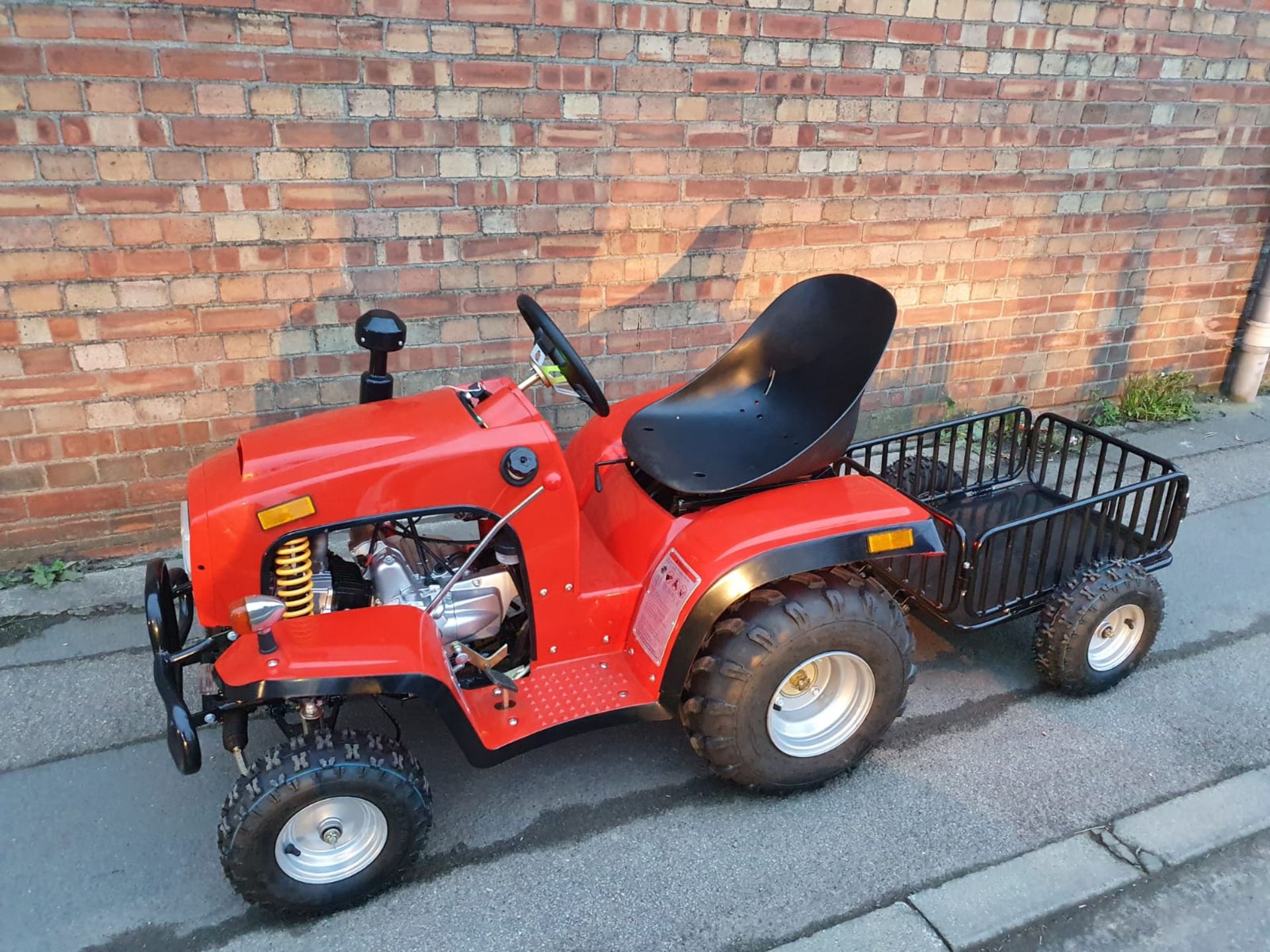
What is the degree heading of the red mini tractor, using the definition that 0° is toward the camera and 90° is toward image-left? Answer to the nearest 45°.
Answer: approximately 45°

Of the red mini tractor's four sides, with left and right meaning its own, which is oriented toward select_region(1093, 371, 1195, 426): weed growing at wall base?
back

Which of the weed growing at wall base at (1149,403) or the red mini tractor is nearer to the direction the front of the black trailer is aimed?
the red mini tractor

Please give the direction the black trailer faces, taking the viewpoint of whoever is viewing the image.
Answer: facing the viewer and to the left of the viewer

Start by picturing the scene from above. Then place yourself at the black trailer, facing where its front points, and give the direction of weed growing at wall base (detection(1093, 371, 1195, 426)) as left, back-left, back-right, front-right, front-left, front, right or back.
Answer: back-right

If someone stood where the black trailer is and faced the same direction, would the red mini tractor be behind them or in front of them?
in front
